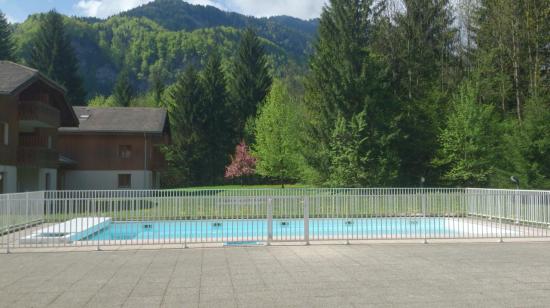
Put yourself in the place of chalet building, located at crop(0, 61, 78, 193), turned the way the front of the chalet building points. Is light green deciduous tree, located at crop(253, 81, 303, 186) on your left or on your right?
on your left

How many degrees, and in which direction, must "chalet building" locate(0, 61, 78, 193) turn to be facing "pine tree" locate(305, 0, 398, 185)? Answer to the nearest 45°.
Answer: approximately 45° to its left

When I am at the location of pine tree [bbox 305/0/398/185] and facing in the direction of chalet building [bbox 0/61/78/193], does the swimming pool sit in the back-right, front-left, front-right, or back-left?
front-left

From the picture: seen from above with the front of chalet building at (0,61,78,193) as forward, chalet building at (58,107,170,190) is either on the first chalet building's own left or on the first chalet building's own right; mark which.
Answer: on the first chalet building's own left

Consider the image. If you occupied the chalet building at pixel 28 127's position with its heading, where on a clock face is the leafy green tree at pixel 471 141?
The leafy green tree is roughly at 11 o'clock from the chalet building.

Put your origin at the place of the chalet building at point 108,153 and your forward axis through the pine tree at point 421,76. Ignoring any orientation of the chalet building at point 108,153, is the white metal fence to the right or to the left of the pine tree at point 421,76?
right

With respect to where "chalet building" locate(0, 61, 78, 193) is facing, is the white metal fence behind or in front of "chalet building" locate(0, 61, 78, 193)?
in front

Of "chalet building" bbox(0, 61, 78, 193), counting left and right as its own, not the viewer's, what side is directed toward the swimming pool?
front
